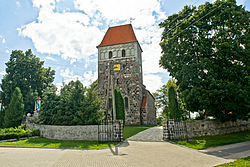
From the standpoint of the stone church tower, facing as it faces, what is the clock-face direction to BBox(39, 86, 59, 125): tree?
The tree is roughly at 1 o'clock from the stone church tower.

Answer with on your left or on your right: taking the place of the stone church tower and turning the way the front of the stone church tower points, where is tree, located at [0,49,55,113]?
on your right

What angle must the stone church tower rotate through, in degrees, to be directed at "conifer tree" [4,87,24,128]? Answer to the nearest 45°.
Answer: approximately 90° to its right

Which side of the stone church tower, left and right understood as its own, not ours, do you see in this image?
front

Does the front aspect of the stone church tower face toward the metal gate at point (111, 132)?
yes

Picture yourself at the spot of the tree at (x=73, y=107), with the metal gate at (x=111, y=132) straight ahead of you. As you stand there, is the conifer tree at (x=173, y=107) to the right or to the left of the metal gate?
left

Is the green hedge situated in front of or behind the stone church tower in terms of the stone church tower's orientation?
in front

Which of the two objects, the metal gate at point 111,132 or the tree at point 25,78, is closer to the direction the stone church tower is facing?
the metal gate

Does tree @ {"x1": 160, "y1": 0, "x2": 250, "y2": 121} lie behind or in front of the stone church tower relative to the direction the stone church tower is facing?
in front
